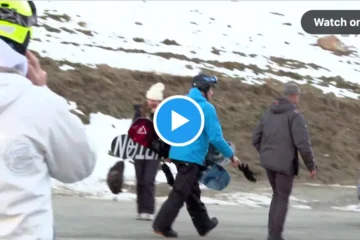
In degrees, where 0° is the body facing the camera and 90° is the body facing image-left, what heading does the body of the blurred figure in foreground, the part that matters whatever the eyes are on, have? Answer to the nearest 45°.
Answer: approximately 225°
